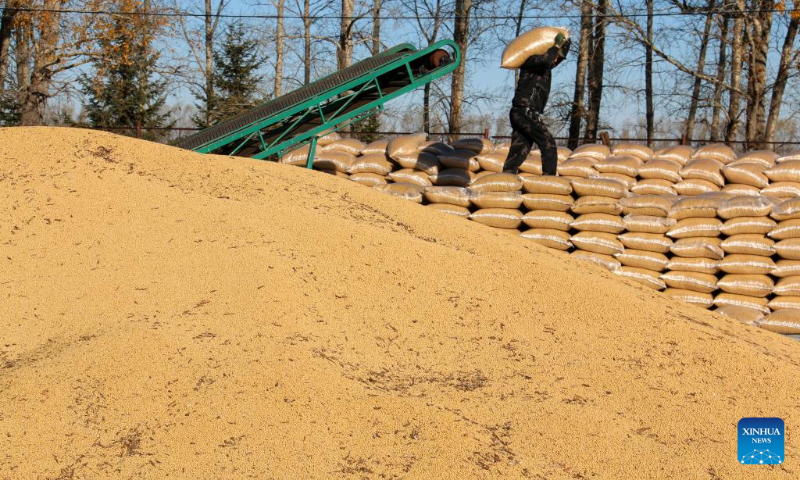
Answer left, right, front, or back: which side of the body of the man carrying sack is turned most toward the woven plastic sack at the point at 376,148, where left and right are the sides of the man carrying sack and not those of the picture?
back

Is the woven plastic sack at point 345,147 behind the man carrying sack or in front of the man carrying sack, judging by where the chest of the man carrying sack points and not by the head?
behind

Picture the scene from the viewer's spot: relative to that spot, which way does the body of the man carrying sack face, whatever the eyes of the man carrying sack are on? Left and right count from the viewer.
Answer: facing to the right of the viewer

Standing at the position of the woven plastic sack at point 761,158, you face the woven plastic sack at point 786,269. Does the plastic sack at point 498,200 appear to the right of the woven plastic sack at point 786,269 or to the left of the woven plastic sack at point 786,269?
right

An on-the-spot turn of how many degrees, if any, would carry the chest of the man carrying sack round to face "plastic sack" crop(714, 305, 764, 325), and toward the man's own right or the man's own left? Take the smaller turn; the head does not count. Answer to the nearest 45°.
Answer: approximately 45° to the man's own right

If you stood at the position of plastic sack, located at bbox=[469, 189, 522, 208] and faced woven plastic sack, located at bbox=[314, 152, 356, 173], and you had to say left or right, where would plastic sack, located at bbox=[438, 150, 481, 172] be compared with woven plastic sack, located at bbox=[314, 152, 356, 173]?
right
